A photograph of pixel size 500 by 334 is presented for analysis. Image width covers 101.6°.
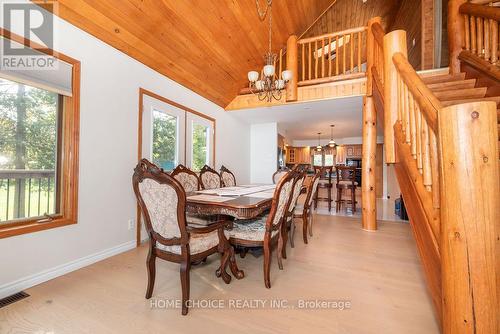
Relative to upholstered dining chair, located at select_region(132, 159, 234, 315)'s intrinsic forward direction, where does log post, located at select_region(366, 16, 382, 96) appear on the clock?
The log post is roughly at 1 o'clock from the upholstered dining chair.

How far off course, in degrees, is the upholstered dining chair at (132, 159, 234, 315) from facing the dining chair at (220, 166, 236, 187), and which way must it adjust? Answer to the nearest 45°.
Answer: approximately 45° to its left

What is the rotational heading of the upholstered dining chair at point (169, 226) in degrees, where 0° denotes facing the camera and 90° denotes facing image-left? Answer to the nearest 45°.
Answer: approximately 225°

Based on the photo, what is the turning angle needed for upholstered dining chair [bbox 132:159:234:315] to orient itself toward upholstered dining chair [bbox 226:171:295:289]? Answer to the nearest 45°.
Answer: approximately 45° to its right

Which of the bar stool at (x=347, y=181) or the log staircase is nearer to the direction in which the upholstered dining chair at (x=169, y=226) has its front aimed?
the bar stool

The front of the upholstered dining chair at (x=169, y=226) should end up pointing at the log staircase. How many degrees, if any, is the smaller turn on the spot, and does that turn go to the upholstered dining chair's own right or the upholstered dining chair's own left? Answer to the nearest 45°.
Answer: approximately 90° to the upholstered dining chair's own right

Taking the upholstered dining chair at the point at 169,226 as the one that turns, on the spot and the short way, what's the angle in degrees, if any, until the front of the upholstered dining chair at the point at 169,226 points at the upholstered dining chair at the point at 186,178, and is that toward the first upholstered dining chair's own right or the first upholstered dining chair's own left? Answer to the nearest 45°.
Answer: approximately 45° to the first upholstered dining chair's own left
